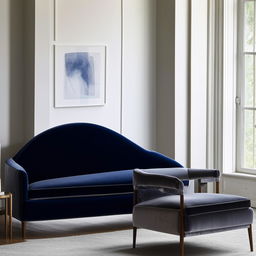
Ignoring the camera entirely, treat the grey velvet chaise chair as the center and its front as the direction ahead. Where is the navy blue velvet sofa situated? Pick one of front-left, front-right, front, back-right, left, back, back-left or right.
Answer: back

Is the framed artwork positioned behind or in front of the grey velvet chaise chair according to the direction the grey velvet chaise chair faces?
behind

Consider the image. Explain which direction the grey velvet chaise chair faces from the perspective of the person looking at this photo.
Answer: facing the viewer and to the right of the viewer

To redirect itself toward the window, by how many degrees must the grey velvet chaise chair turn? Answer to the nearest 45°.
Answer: approximately 135° to its left
